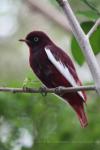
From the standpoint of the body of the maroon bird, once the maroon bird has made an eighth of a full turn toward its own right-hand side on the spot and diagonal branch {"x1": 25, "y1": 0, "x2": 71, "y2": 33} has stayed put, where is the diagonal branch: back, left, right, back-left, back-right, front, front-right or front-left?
front-right

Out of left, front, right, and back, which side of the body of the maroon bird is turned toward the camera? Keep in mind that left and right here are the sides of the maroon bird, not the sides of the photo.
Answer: left
